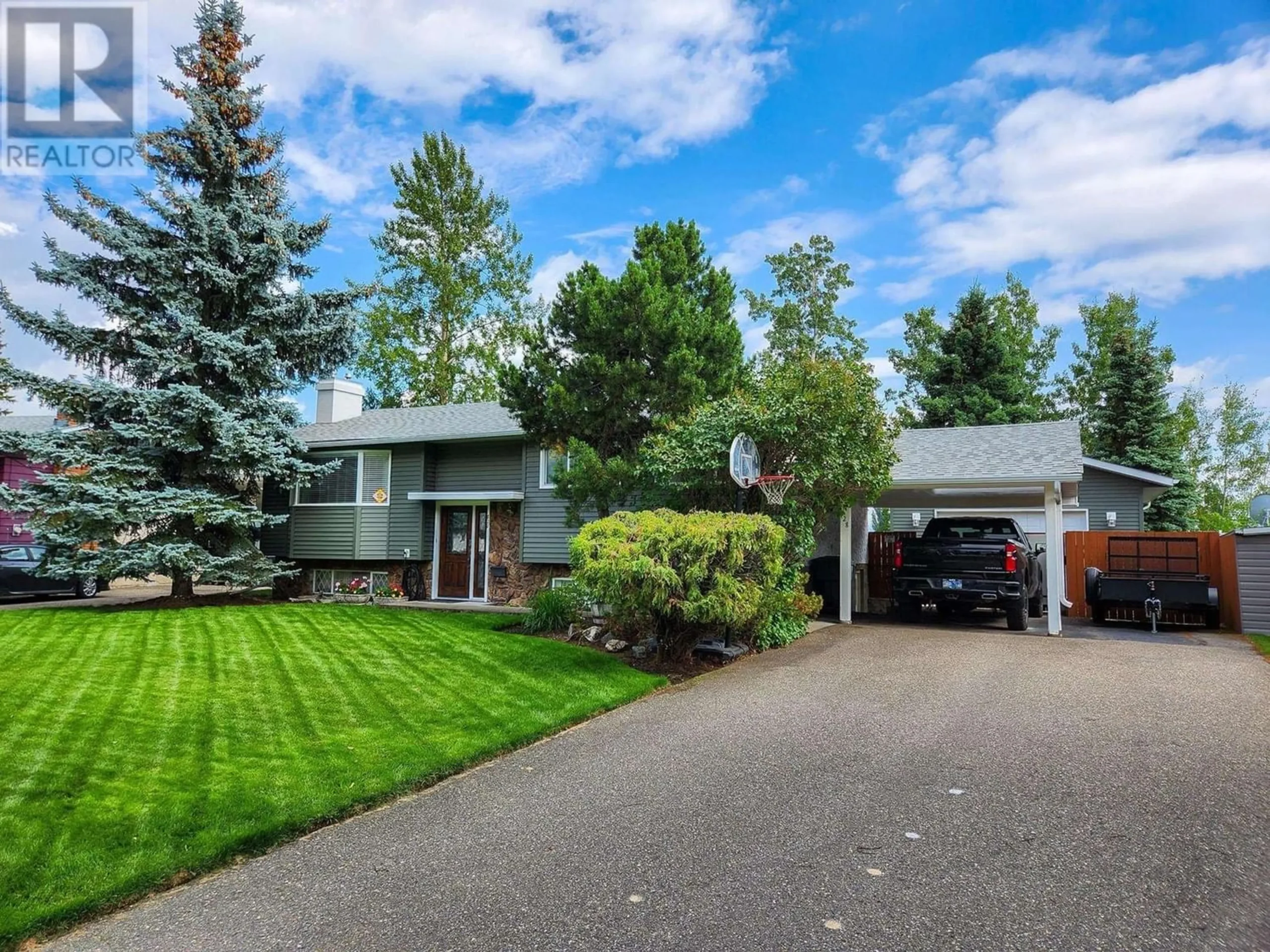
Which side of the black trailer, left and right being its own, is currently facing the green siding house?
right

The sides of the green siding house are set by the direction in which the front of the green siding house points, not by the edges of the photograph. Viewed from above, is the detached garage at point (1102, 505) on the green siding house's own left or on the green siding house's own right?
on the green siding house's own left

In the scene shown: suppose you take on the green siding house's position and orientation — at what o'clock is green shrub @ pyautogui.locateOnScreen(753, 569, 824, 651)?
The green shrub is roughly at 11 o'clock from the green siding house.

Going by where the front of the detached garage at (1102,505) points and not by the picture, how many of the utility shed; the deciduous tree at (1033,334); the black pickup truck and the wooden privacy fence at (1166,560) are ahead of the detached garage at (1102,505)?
3

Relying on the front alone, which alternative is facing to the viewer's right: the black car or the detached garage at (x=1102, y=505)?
the black car

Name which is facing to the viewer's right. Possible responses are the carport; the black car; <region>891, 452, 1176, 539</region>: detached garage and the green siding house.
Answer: the black car

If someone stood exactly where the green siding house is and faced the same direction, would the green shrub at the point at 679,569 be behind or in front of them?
in front

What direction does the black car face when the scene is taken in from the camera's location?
facing to the right of the viewer

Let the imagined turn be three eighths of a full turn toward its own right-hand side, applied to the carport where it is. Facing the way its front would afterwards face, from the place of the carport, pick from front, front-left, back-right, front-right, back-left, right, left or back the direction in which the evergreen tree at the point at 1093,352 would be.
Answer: front-right

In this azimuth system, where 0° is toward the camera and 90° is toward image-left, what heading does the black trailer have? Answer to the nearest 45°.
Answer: approximately 0°

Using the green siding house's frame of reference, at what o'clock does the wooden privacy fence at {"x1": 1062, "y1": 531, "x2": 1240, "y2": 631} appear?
The wooden privacy fence is roughly at 10 o'clock from the green siding house.
